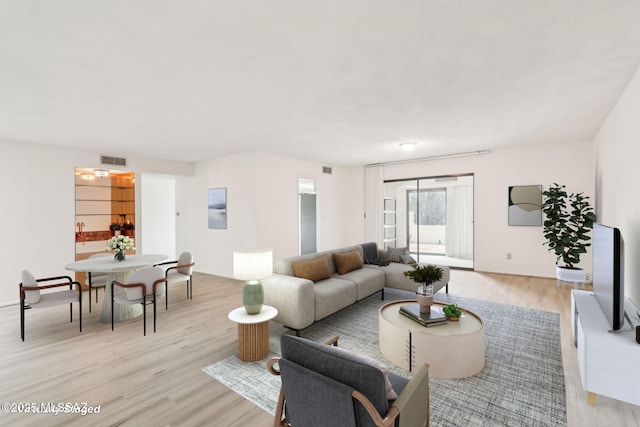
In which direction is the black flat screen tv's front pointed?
to the viewer's left

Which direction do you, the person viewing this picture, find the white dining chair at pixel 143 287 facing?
facing away from the viewer and to the left of the viewer

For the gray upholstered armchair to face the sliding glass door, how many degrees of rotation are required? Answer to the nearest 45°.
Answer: approximately 45° to its left

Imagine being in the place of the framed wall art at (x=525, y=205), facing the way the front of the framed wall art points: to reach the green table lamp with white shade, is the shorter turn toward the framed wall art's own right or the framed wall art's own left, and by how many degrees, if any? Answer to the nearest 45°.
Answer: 0° — it already faces it
